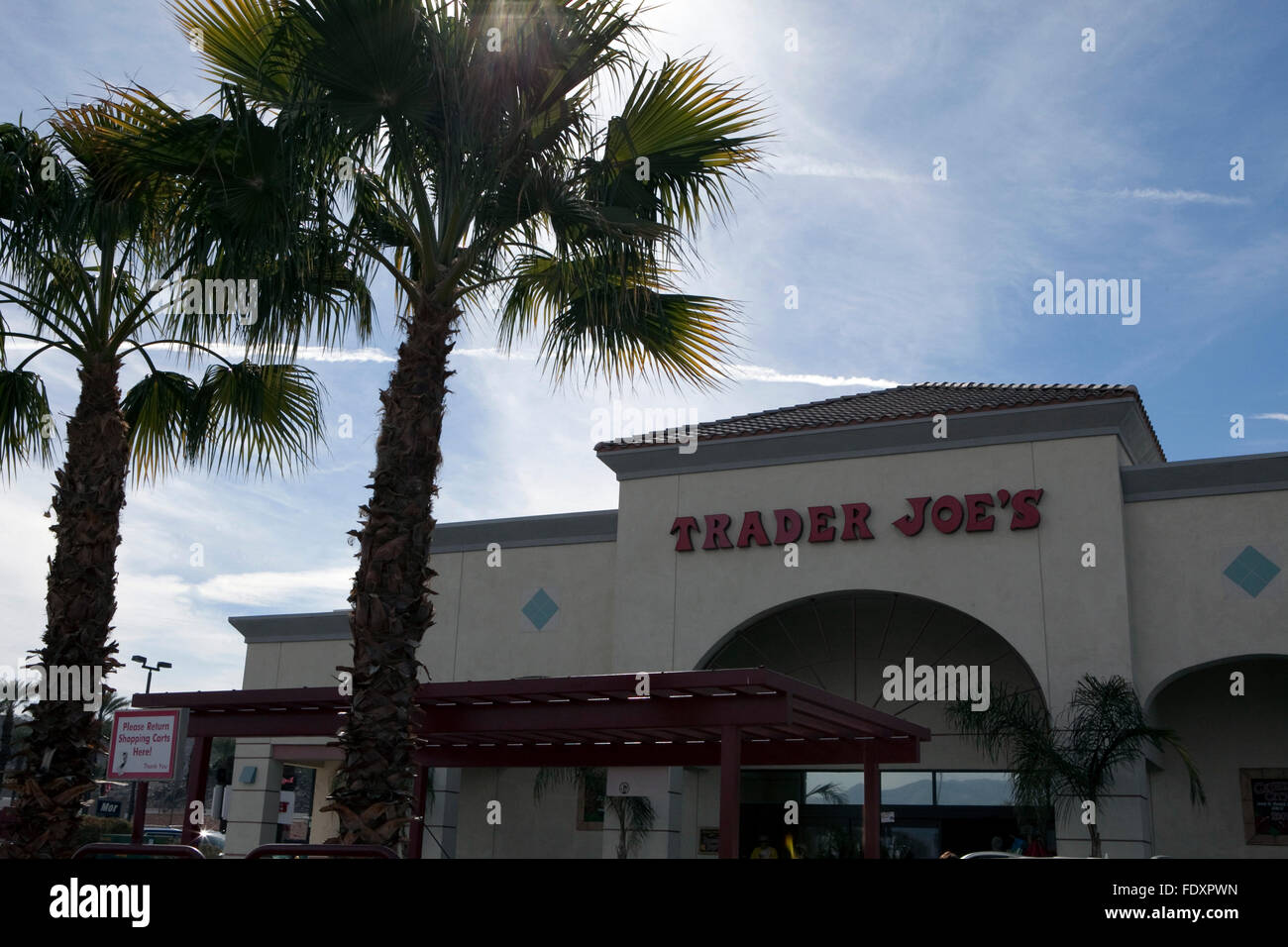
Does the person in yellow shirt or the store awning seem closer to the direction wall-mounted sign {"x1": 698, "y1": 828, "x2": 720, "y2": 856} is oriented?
the store awning

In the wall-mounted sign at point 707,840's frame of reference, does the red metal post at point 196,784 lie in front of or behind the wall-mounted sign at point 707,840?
in front

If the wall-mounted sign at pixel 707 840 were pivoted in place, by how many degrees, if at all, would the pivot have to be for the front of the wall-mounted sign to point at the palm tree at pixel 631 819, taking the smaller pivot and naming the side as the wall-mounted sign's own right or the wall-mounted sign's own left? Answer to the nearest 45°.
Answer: approximately 45° to the wall-mounted sign's own right

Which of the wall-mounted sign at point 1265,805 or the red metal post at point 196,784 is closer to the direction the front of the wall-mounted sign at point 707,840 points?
the red metal post

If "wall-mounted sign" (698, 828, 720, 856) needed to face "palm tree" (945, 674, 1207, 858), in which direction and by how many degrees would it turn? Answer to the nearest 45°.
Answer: approximately 45° to its left

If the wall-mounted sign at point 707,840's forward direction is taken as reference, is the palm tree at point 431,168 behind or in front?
in front

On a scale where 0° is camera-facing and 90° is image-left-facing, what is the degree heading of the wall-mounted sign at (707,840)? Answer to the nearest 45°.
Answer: approximately 0°
